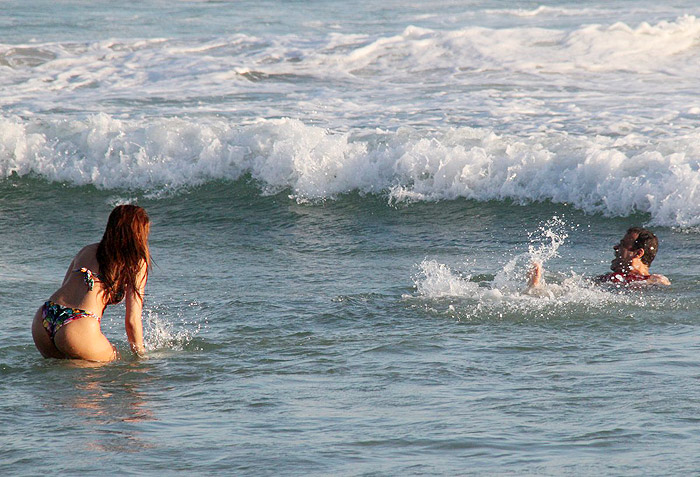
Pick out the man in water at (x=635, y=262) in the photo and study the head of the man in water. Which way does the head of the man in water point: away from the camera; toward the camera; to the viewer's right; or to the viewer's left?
to the viewer's left

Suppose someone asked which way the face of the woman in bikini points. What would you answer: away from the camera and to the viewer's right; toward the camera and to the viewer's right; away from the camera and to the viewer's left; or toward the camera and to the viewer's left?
away from the camera and to the viewer's right

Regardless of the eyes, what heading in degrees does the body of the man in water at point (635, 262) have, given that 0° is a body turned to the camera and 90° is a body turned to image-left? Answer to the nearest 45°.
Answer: approximately 90°

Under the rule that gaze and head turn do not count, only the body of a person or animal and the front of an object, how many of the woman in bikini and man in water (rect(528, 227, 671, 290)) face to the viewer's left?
1
